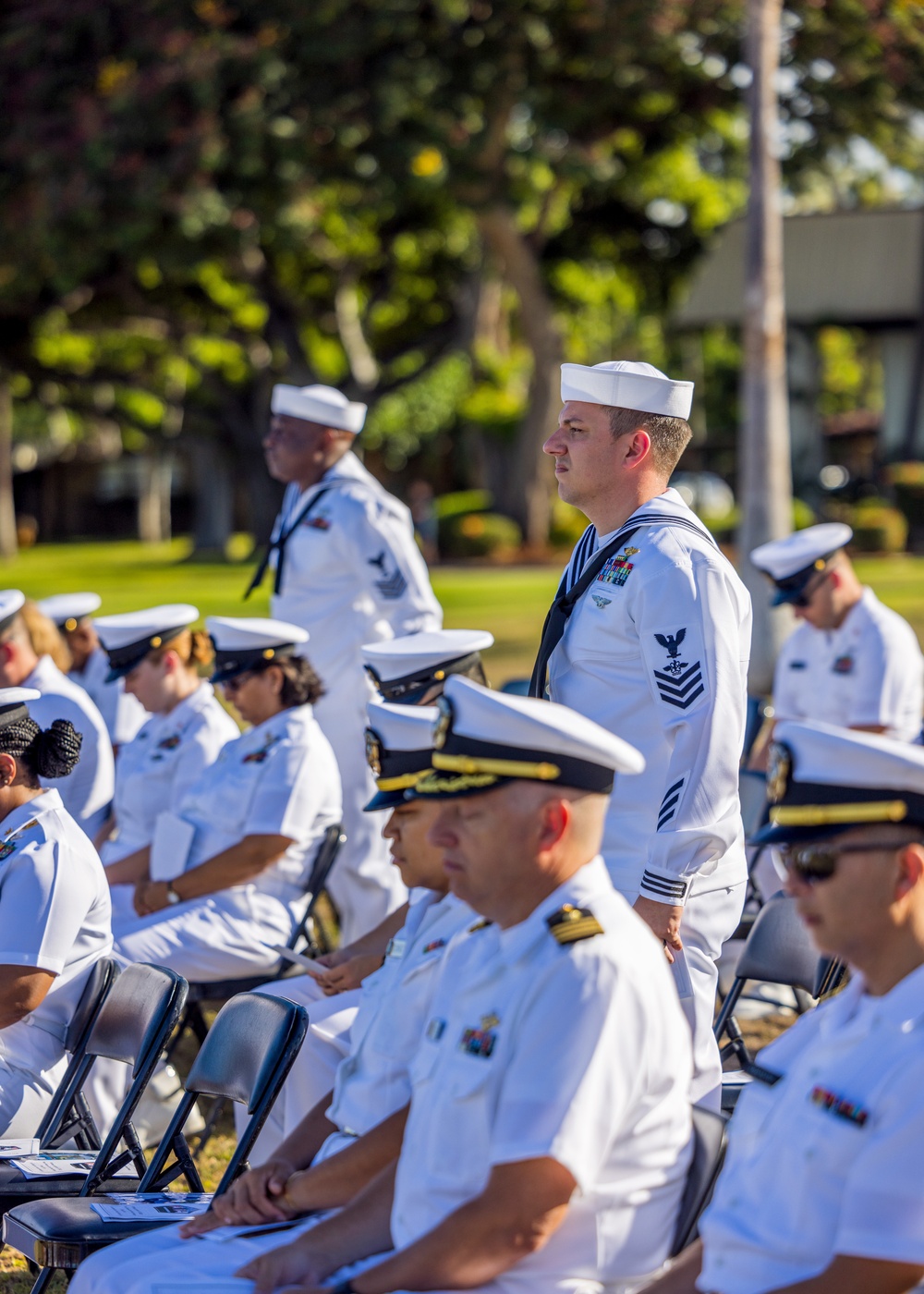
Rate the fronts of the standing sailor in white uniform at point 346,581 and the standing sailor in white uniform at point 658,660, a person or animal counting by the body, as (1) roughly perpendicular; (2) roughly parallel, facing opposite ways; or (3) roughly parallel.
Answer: roughly parallel

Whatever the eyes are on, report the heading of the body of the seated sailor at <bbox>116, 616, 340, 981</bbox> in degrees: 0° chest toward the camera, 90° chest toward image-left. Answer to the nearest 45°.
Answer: approximately 90°

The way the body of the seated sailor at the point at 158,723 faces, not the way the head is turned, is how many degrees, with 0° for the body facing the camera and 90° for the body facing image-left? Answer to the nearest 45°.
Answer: approximately 45°

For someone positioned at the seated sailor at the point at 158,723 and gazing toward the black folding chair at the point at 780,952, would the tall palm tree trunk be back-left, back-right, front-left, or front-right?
back-left

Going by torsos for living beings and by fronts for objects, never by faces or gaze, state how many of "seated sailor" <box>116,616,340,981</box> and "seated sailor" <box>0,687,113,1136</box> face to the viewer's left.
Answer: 2

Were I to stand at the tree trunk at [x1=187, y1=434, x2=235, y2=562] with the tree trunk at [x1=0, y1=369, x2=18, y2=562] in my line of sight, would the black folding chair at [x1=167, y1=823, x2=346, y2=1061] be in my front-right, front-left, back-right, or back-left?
back-left

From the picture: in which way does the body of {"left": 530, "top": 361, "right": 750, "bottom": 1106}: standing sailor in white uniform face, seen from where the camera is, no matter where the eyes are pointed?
to the viewer's left

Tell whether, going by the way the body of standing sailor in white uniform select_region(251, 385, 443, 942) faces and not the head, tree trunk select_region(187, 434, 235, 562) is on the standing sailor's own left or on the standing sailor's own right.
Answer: on the standing sailor's own right

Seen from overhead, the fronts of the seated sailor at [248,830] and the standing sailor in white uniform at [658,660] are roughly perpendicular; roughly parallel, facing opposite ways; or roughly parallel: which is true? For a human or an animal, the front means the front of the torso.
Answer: roughly parallel

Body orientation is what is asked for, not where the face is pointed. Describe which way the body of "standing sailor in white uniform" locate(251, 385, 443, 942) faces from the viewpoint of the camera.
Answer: to the viewer's left

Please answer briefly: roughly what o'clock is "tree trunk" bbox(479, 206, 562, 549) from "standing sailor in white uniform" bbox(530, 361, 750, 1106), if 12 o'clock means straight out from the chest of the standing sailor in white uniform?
The tree trunk is roughly at 3 o'clock from the standing sailor in white uniform.

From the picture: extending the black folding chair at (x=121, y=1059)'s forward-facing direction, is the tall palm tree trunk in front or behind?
behind

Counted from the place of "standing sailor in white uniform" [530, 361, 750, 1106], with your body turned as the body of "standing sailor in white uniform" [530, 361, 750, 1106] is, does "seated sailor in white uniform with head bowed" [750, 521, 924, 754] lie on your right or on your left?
on your right

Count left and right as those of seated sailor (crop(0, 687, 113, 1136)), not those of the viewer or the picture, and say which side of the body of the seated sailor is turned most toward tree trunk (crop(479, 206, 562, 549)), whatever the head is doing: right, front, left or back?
right

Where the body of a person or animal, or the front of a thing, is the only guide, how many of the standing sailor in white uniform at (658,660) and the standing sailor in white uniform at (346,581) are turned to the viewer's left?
2

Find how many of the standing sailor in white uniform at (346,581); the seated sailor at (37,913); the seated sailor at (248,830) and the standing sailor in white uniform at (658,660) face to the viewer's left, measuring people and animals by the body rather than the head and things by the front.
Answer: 4

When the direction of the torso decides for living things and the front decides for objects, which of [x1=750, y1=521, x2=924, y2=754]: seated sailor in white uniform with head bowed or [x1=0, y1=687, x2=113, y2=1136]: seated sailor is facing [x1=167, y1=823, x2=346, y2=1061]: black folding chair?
the seated sailor in white uniform with head bowed
